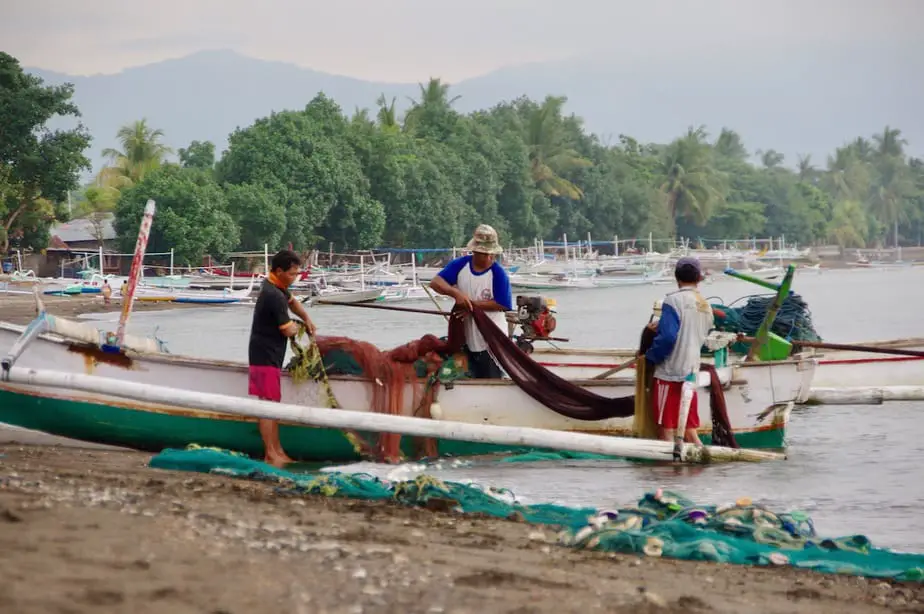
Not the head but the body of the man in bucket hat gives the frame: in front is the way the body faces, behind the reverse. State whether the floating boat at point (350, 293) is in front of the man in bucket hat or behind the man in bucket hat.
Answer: behind

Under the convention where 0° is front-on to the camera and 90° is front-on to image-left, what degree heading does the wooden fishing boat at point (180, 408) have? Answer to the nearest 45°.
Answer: approximately 90°

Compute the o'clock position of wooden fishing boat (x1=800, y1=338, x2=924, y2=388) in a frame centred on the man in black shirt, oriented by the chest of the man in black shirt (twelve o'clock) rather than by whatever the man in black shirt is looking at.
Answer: The wooden fishing boat is roughly at 11 o'clock from the man in black shirt.

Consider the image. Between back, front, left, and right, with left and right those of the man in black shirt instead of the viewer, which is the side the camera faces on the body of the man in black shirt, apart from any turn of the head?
right

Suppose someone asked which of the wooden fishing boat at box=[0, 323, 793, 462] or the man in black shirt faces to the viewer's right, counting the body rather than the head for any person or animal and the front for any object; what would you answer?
the man in black shirt

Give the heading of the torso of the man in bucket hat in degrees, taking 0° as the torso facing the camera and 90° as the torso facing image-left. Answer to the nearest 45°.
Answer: approximately 0°
